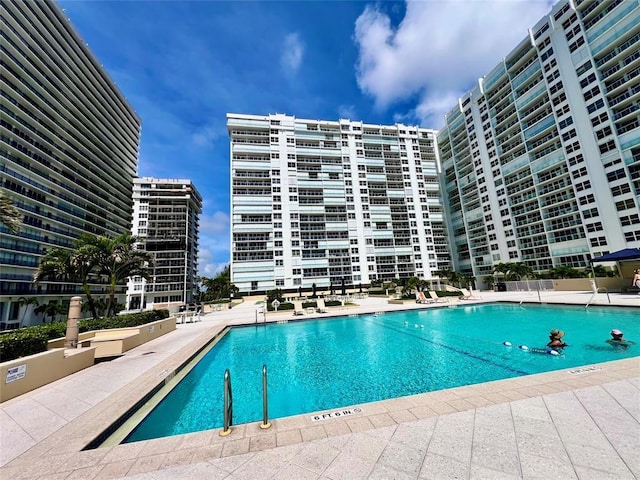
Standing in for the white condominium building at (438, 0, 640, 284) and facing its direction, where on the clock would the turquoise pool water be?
The turquoise pool water is roughly at 11 o'clock from the white condominium building.

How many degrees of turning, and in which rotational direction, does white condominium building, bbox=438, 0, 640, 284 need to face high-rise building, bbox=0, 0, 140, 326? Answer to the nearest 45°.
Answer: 0° — it already faces it

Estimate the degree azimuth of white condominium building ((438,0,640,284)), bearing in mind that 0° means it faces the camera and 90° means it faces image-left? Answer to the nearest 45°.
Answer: approximately 45°

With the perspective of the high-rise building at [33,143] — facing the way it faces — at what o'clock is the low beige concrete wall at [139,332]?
The low beige concrete wall is roughly at 1 o'clock from the high-rise building.

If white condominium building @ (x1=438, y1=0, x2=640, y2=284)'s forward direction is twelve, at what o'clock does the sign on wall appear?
The sign on wall is roughly at 11 o'clock from the white condominium building.

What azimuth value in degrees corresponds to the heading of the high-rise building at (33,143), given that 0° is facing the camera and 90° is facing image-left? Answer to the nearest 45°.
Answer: approximately 315°
